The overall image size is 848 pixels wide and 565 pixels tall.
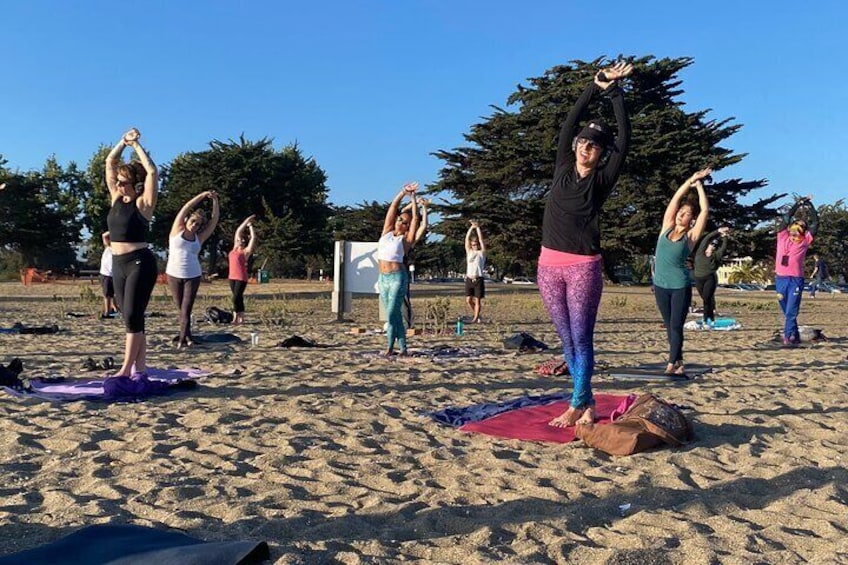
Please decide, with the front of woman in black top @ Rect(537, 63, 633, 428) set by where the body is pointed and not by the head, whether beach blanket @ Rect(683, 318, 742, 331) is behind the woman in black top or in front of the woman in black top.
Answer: behind

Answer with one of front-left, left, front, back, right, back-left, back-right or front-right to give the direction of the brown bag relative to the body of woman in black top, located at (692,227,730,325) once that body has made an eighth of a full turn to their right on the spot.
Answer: front-left

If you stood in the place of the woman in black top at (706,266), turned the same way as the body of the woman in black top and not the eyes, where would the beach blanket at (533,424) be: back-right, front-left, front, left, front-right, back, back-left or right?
front

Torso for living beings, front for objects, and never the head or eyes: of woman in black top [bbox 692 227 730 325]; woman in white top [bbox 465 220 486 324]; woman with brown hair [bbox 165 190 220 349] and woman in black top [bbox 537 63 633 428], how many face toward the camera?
4

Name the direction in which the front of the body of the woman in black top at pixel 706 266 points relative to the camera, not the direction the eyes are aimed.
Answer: toward the camera

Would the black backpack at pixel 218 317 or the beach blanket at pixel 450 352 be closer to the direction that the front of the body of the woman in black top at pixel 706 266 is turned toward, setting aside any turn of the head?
the beach blanket

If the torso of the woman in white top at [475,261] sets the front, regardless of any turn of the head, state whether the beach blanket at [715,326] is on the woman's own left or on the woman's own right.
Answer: on the woman's own left

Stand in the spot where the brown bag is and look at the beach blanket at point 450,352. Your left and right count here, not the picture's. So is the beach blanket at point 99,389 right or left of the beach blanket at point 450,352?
left

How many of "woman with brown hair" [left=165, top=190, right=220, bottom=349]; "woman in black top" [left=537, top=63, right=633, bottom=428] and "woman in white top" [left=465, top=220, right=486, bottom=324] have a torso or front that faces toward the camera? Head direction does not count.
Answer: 3

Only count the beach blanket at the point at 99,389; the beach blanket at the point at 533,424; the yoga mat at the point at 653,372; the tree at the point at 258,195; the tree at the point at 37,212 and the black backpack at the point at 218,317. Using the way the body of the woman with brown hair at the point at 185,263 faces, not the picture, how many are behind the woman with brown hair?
3

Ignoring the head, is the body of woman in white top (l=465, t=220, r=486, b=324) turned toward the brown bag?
yes

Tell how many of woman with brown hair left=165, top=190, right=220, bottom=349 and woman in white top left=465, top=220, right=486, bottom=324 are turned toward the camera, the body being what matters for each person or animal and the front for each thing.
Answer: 2

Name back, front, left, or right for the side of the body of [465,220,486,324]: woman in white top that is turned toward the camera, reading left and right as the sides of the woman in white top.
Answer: front

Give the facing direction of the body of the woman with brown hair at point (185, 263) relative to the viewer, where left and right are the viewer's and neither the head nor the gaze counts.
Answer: facing the viewer
